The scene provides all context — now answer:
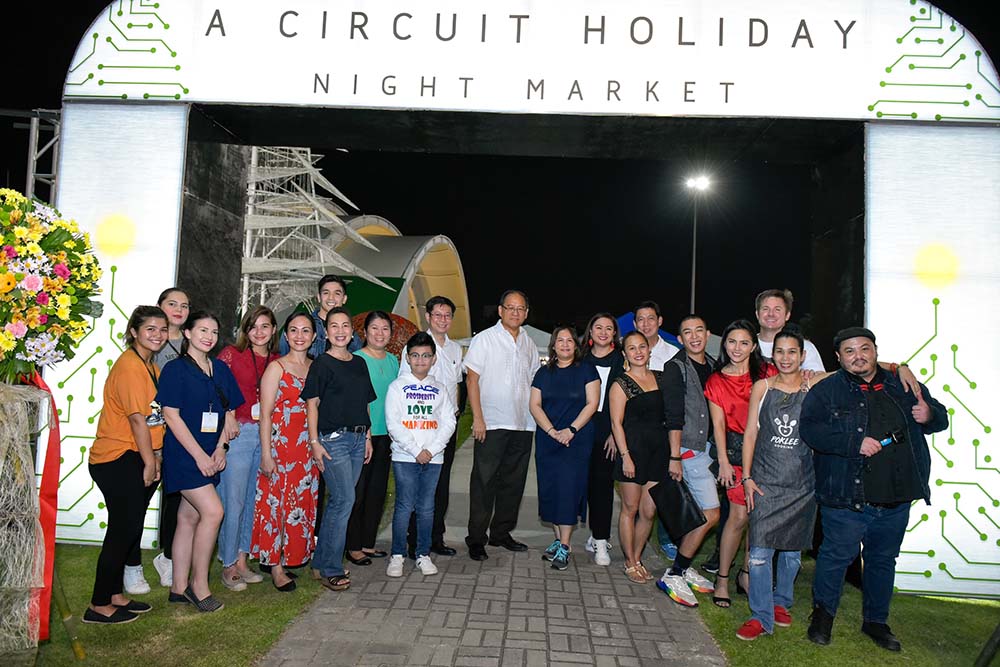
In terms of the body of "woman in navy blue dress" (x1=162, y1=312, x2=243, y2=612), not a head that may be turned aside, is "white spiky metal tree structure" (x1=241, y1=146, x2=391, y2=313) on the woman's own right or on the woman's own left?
on the woman's own left

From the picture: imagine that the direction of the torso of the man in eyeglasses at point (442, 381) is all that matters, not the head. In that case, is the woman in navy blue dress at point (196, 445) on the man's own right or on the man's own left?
on the man's own right

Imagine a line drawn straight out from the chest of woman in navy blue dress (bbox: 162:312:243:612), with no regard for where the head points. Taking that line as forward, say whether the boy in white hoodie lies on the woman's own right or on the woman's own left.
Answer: on the woman's own left

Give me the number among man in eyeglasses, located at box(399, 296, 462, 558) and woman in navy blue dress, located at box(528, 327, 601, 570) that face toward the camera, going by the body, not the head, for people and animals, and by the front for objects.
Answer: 2

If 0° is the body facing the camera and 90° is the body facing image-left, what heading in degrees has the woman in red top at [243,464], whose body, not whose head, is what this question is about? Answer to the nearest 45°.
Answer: approximately 315°

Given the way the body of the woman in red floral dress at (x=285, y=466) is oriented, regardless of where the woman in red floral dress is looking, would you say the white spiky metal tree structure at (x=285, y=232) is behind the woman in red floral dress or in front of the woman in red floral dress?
behind

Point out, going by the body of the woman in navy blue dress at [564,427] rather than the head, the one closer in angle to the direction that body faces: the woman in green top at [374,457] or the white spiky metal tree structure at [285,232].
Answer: the woman in green top

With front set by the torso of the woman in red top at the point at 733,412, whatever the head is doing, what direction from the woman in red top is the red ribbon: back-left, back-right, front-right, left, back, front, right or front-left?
front-right

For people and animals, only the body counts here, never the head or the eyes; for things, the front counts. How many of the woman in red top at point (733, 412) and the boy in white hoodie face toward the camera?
2

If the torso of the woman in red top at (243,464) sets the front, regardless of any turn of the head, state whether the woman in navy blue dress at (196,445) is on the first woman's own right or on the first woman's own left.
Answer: on the first woman's own right

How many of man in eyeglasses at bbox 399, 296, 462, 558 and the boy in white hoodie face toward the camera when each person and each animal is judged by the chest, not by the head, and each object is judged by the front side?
2
